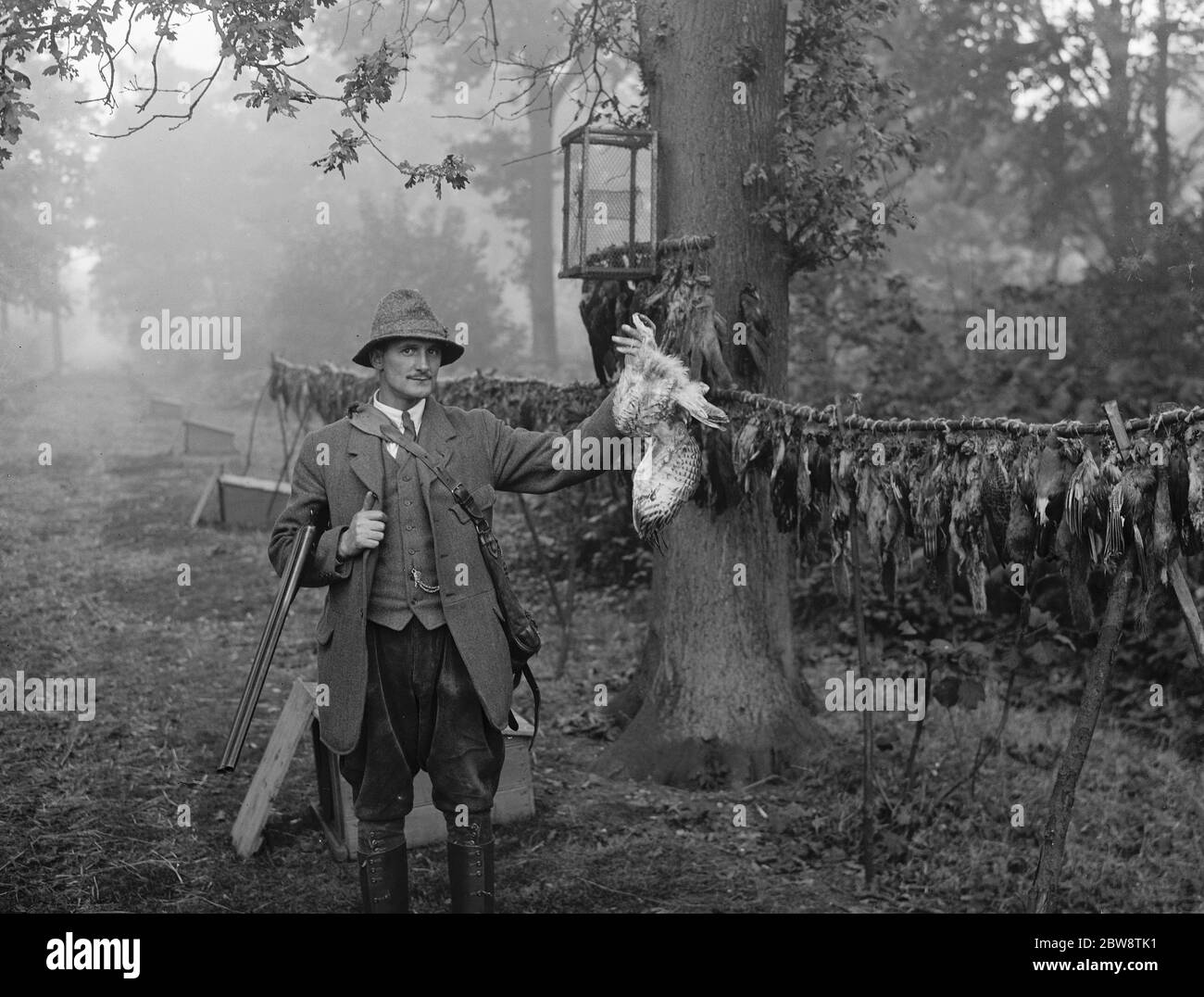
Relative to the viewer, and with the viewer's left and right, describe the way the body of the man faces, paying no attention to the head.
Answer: facing the viewer

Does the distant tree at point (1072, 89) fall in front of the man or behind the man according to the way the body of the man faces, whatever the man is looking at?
behind

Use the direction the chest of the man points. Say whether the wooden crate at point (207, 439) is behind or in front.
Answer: behind

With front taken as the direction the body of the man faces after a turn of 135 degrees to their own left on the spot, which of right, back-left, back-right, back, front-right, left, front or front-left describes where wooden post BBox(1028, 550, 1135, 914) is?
front-right

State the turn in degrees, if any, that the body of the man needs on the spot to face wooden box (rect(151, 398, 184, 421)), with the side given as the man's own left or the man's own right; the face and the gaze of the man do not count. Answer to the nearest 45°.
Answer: approximately 180°

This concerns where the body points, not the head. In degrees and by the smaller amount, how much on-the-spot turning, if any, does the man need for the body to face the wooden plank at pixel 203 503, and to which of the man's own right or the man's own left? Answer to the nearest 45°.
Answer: approximately 180°

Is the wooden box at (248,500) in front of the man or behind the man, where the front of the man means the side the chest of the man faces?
behind

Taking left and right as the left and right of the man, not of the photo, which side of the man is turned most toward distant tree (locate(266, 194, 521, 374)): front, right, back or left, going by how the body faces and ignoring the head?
back

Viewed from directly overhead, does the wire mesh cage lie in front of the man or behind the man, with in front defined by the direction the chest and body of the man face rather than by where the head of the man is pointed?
behind

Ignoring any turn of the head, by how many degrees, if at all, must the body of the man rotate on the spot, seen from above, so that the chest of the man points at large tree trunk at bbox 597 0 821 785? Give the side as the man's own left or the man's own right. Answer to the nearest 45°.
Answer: approximately 135° to the man's own left
